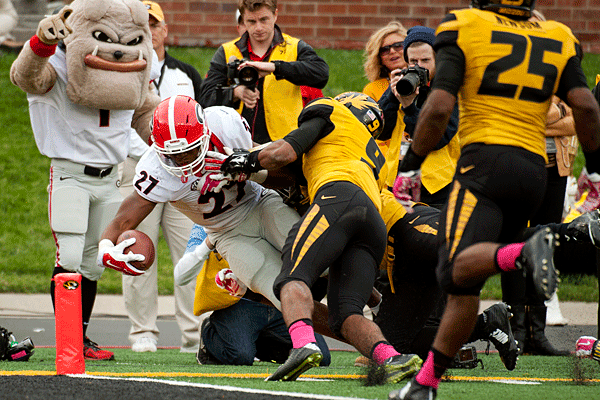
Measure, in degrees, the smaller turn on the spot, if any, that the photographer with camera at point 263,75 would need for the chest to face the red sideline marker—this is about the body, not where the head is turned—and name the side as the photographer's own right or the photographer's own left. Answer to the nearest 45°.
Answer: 0° — they already face it

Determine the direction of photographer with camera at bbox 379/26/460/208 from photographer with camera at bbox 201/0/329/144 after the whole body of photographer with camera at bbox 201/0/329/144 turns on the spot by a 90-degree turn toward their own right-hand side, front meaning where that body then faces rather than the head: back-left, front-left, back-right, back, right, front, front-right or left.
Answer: back-left

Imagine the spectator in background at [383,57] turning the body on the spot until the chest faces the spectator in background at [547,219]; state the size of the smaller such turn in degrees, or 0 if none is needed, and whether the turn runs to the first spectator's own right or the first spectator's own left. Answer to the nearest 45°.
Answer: approximately 45° to the first spectator's own left

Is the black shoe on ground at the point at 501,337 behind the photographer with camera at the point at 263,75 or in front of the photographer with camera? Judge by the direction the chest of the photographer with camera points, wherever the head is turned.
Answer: in front

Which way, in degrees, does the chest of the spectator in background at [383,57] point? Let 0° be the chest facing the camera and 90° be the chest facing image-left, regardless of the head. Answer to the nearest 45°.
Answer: approximately 315°

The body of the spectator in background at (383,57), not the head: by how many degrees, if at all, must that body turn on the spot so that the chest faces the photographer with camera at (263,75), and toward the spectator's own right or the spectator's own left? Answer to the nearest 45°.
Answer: approximately 135° to the spectator's own right

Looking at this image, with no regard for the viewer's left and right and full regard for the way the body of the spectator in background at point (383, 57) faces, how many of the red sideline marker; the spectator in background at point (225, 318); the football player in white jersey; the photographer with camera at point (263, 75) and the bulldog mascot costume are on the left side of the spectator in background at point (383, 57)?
0

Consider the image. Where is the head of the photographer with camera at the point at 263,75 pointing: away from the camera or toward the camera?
toward the camera

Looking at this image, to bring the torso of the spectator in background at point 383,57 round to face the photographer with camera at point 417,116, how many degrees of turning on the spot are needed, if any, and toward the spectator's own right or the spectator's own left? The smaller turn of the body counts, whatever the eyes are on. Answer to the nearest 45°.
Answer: approximately 45° to the spectator's own right

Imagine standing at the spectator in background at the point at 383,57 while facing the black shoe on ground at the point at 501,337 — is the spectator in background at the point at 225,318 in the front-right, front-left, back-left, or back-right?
front-right

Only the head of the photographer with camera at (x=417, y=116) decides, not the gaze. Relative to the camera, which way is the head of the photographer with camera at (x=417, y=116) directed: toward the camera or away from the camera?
toward the camera

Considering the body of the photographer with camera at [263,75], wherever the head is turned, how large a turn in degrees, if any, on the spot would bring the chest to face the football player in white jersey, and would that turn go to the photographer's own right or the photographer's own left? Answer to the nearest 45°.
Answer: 0° — they already face them

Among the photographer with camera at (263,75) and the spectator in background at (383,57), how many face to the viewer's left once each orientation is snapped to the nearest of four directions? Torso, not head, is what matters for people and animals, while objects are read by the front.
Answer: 0

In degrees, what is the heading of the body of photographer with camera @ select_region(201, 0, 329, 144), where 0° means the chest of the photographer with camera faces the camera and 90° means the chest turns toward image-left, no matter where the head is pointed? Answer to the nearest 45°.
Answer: approximately 0°

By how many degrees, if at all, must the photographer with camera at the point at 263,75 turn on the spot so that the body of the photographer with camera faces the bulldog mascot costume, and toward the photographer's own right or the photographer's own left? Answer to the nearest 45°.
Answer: approximately 90° to the photographer's own right

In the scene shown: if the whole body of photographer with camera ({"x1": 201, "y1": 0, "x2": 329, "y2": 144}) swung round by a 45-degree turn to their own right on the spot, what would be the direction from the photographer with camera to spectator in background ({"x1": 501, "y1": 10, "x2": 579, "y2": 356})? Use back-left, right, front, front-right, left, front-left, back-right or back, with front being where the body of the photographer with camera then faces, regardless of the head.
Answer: back-left
